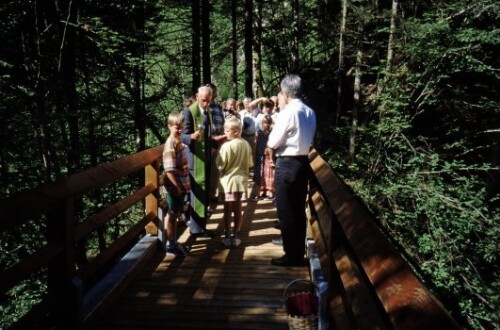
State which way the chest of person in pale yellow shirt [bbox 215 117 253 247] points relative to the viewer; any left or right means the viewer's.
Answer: facing away from the viewer and to the left of the viewer

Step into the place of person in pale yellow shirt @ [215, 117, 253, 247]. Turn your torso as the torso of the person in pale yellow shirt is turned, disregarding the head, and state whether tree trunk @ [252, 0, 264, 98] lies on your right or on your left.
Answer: on your right

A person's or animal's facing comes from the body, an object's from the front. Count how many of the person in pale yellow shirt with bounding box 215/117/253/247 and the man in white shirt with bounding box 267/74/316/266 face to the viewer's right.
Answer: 0

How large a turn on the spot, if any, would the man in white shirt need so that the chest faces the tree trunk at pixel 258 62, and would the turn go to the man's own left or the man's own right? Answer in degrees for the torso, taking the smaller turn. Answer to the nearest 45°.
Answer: approximately 45° to the man's own right

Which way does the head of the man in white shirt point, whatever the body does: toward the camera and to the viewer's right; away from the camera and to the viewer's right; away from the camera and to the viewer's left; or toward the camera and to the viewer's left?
away from the camera and to the viewer's left

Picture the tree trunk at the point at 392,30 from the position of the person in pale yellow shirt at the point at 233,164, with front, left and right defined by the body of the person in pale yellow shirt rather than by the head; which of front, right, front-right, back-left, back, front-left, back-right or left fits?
right

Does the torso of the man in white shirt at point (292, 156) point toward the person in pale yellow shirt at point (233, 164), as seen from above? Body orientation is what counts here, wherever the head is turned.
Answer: yes

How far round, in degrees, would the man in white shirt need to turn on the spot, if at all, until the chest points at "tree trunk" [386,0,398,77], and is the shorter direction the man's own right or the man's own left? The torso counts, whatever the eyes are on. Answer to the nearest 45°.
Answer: approximately 45° to the man's own right

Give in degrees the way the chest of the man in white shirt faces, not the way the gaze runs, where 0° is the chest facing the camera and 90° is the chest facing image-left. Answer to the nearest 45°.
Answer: approximately 135°

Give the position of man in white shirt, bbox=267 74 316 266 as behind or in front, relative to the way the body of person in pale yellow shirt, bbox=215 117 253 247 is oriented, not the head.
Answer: behind
